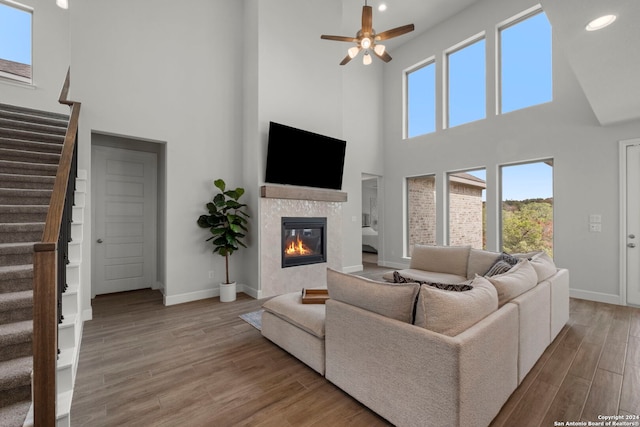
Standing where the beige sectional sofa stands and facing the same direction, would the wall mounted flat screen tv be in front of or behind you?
in front

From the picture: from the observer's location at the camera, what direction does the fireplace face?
facing the viewer and to the right of the viewer

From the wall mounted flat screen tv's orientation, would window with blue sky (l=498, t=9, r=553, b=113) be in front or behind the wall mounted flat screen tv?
in front

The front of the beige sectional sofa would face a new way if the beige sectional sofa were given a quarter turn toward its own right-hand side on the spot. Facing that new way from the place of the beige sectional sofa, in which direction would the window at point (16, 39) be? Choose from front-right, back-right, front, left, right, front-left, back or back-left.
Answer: back-left

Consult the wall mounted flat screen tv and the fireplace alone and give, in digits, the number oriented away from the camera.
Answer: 0

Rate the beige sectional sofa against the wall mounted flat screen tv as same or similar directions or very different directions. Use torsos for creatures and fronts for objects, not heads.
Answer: very different directions

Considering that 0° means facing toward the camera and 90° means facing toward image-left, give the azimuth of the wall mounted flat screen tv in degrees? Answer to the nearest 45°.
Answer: approximately 315°

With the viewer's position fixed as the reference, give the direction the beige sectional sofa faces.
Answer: facing away from the viewer and to the left of the viewer

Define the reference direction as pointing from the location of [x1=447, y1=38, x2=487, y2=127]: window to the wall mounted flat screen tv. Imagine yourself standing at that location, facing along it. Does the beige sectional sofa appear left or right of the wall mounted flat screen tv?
left

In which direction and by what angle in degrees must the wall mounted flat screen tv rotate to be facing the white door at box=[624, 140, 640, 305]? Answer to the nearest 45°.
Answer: approximately 45° to its left

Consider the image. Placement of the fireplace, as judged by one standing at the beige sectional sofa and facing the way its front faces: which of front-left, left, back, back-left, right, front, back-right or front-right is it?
front
